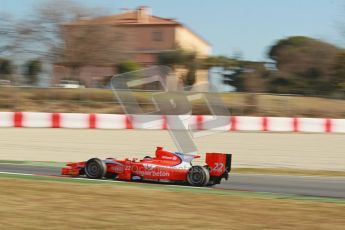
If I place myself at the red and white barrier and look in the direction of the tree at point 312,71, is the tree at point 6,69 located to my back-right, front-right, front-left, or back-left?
front-left

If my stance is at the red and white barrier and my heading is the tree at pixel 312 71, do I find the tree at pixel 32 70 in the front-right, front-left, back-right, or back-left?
front-left

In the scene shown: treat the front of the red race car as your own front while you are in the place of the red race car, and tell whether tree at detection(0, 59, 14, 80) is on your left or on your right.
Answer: on your right

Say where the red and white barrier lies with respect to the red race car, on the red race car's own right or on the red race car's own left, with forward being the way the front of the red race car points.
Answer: on the red race car's own right

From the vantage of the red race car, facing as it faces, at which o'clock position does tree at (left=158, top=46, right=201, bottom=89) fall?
The tree is roughly at 3 o'clock from the red race car.

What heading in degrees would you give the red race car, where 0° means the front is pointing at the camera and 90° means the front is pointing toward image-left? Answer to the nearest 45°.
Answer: approximately 90°

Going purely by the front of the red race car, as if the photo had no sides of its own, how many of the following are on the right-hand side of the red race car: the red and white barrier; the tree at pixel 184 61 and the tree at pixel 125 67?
3

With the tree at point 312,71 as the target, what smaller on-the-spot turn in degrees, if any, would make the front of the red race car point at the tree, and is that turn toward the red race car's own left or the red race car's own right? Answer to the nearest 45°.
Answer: approximately 90° to the red race car's own right

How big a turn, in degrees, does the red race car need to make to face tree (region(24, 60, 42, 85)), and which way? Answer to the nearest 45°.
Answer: approximately 90° to its right

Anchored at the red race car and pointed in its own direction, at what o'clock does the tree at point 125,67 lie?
The tree is roughly at 3 o'clock from the red race car.

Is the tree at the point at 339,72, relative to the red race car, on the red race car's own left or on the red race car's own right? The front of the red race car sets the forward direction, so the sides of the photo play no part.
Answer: on the red race car's own right
